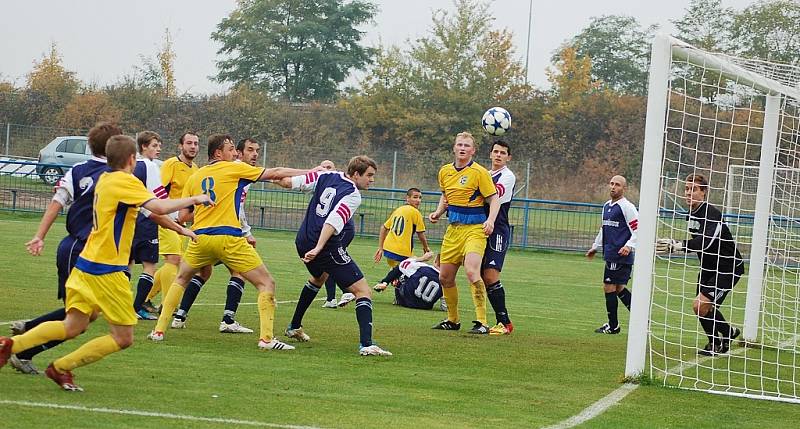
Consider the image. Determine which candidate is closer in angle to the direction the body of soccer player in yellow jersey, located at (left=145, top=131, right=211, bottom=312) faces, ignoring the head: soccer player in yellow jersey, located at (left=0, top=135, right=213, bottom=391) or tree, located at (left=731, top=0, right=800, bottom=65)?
the soccer player in yellow jersey

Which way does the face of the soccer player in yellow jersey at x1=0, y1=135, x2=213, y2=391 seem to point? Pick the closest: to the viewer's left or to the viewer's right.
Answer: to the viewer's right

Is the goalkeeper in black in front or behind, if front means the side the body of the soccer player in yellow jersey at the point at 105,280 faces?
in front

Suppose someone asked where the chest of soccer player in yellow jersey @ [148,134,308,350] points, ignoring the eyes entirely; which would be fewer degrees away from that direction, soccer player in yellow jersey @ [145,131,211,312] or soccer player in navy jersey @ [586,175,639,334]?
the soccer player in navy jersey

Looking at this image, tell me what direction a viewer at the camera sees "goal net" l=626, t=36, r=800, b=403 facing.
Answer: facing to the left of the viewer

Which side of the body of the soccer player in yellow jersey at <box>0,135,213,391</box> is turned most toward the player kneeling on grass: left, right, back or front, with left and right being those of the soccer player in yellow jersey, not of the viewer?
front

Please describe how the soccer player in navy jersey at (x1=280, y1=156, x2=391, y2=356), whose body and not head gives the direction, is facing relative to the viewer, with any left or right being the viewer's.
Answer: facing away from the viewer and to the right of the viewer

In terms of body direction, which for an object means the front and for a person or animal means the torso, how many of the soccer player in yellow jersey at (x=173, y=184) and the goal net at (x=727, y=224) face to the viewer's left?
1
